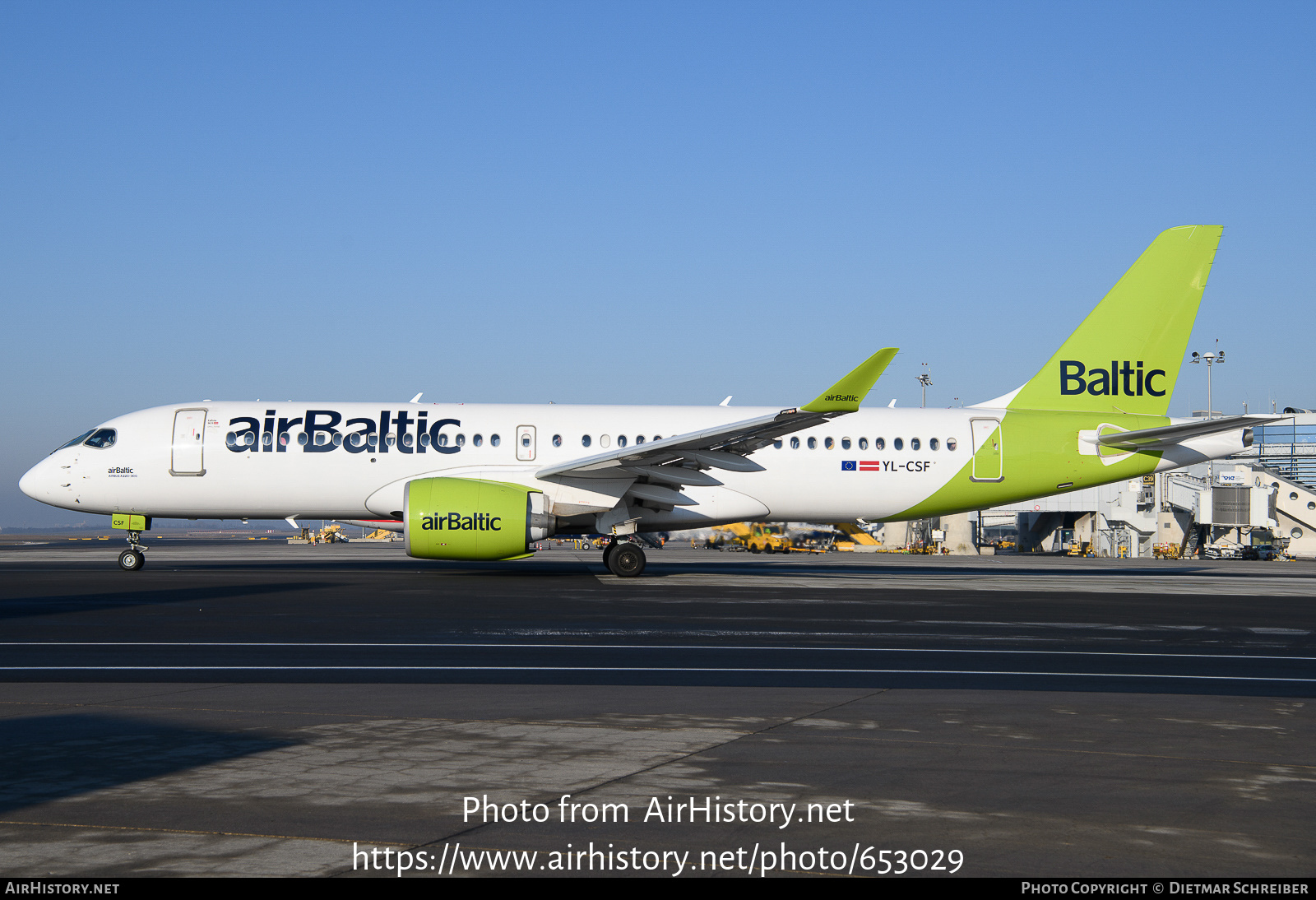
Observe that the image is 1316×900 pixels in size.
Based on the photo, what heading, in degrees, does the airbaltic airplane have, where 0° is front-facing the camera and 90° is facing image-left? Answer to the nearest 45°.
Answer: approximately 90°
